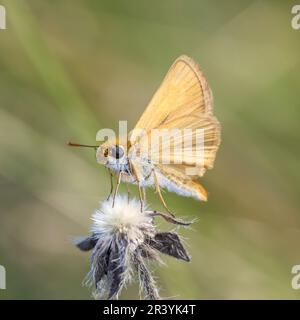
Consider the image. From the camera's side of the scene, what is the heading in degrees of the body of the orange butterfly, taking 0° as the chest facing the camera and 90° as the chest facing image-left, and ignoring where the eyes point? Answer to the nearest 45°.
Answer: approximately 90°
